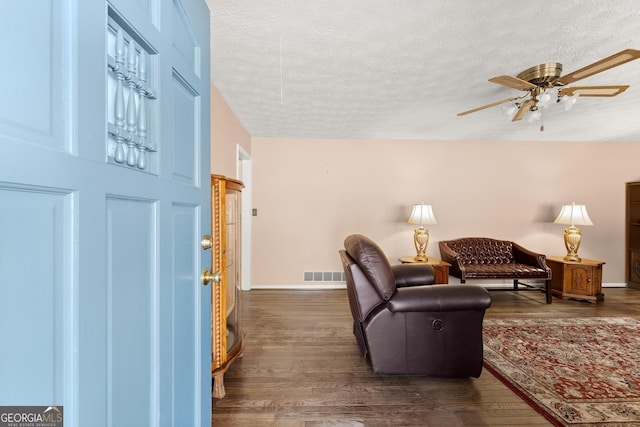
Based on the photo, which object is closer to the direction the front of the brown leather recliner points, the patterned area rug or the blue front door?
the patterned area rug

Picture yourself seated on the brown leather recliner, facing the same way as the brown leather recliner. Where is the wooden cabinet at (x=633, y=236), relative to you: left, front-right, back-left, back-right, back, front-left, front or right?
front-left

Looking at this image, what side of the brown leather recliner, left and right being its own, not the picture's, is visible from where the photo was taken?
right

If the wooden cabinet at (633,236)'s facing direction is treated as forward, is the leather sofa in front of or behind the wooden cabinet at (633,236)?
in front

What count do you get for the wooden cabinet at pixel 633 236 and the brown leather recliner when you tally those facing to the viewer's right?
1

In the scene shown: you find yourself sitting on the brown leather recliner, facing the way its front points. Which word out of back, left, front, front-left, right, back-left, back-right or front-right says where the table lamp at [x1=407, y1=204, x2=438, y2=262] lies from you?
left

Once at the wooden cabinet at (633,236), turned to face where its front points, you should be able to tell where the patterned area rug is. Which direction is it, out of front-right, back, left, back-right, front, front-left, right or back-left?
front

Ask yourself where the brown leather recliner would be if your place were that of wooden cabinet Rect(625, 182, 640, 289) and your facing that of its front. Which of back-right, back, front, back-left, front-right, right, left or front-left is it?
front

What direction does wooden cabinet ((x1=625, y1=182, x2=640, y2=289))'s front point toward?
toward the camera

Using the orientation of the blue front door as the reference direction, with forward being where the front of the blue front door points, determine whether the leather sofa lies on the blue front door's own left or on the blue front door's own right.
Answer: on the blue front door's own left

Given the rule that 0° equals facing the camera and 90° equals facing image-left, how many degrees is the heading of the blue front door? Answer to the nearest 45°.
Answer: approximately 315°

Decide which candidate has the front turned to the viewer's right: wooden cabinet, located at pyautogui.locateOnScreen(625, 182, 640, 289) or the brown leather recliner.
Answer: the brown leather recliner

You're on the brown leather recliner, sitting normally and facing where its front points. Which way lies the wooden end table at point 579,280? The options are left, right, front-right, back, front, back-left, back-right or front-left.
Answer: front-left

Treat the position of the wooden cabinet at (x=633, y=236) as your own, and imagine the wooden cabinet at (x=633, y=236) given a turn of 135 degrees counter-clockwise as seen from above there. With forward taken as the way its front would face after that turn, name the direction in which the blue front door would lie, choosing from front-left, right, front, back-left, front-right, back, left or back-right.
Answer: back-right
